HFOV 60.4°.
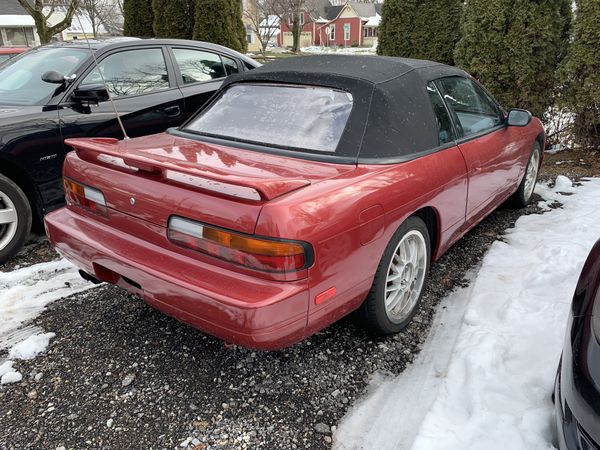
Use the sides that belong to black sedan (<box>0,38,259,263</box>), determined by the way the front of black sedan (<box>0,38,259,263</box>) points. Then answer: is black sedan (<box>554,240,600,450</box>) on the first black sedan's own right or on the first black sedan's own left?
on the first black sedan's own left

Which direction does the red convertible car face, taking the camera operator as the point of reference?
facing away from the viewer and to the right of the viewer

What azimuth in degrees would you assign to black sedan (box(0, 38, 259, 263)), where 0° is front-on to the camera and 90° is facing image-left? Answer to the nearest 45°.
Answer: approximately 45°

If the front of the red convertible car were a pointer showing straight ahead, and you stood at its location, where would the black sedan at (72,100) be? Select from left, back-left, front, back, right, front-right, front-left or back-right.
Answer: left

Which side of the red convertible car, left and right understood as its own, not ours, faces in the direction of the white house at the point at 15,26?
left

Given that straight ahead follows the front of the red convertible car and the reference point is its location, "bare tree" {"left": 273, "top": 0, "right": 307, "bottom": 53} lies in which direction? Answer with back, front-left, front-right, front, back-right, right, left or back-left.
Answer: front-left

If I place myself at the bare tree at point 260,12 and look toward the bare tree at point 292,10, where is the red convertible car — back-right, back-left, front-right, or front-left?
front-right

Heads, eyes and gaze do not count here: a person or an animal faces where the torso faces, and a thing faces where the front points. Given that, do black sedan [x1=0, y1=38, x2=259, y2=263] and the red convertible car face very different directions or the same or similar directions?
very different directions

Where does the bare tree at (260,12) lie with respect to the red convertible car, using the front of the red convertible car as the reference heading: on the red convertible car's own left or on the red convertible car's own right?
on the red convertible car's own left

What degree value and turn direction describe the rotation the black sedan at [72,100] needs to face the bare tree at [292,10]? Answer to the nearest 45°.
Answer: approximately 135° to its right

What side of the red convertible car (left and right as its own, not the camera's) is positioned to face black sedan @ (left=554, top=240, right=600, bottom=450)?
right
